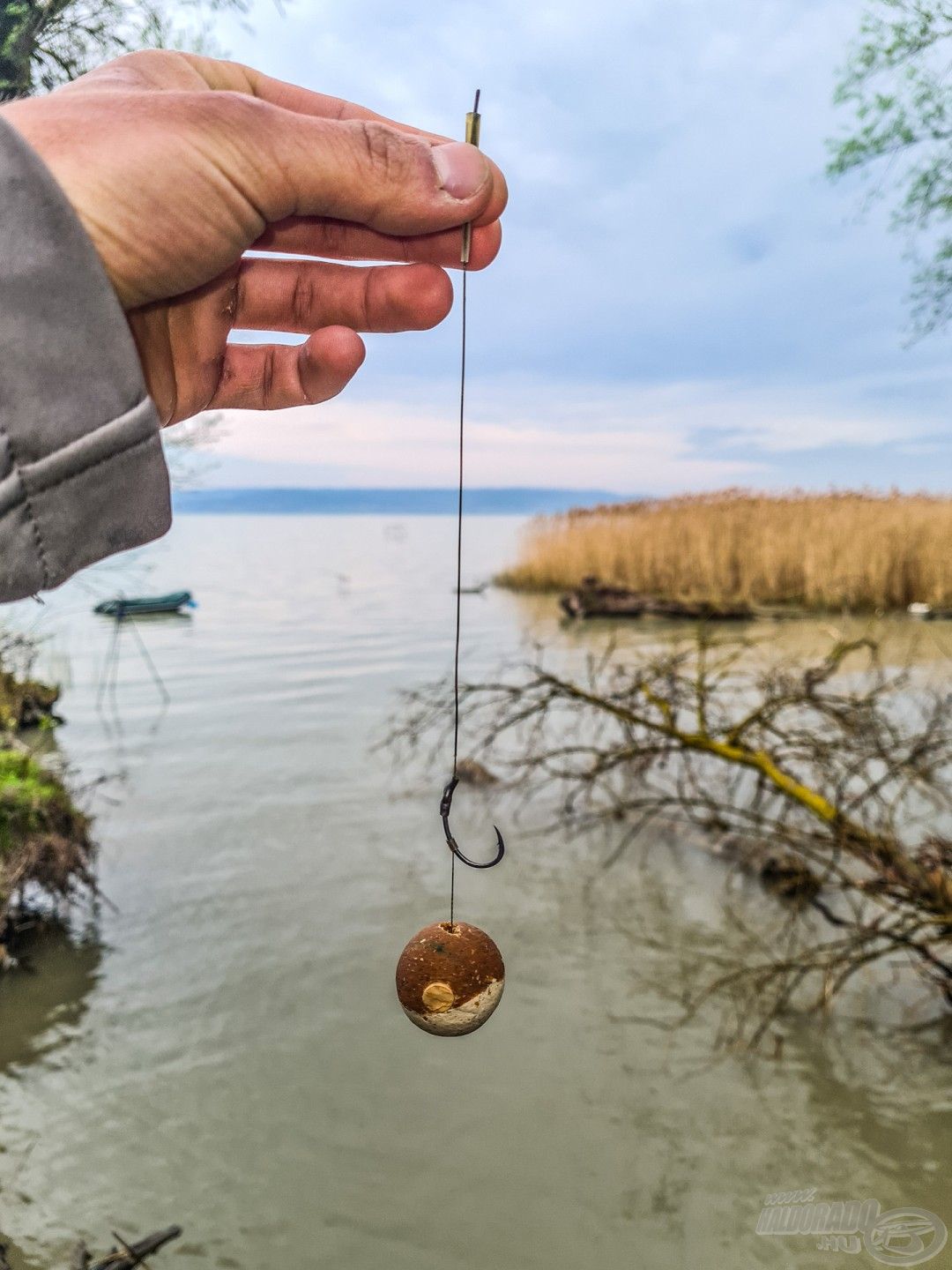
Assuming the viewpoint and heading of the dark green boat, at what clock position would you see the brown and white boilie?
The brown and white boilie is roughly at 3 o'clock from the dark green boat.

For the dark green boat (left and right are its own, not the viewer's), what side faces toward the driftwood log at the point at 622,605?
front

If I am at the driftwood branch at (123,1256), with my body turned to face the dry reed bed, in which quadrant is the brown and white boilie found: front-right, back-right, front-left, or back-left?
back-right

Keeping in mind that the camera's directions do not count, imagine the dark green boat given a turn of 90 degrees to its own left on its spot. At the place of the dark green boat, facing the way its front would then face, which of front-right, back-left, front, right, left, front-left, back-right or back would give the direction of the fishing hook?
back

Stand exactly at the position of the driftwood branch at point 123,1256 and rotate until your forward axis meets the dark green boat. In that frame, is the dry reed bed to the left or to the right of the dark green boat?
right

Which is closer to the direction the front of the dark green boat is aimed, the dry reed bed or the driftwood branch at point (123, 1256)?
the dry reed bed

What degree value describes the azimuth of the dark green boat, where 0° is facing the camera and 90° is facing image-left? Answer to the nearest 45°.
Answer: approximately 270°

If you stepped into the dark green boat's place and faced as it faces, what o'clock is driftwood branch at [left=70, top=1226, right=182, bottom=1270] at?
The driftwood branch is roughly at 3 o'clock from the dark green boat.

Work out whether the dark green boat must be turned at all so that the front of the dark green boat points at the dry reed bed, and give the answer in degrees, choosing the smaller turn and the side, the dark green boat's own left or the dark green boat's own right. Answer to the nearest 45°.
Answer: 0° — it already faces it
